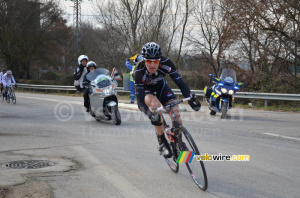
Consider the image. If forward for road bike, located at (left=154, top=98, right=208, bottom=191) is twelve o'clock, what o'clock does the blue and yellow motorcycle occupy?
The blue and yellow motorcycle is roughly at 8 o'clock from the road bike.

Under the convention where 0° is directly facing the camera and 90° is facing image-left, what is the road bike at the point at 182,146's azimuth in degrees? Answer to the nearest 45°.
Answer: approximately 315°

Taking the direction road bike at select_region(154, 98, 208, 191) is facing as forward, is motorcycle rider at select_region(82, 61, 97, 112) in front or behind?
behind

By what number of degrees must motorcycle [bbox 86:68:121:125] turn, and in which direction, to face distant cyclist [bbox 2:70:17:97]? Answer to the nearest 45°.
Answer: approximately 180°

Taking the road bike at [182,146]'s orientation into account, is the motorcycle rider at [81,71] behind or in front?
behind

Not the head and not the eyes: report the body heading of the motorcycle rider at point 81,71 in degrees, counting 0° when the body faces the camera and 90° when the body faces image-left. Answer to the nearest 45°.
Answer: approximately 315°
